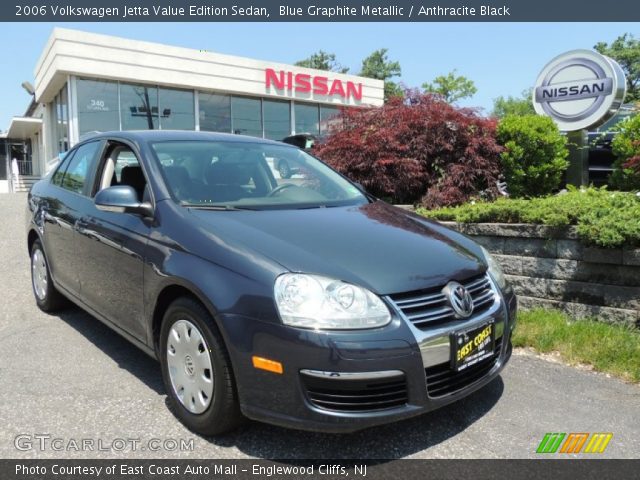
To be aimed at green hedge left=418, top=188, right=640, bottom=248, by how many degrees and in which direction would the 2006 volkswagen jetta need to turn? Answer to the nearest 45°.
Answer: approximately 90° to its left

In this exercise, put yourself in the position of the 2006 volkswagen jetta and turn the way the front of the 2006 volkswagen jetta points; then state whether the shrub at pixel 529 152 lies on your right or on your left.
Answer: on your left

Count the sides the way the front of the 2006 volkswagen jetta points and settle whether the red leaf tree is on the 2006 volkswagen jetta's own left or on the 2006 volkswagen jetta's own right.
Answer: on the 2006 volkswagen jetta's own left

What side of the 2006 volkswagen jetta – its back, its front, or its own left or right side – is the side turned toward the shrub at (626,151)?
left

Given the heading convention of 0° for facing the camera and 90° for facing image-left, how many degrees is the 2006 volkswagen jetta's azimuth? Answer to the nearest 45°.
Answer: approximately 315°

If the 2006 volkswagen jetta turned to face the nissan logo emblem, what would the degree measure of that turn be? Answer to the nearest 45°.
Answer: approximately 90° to its left

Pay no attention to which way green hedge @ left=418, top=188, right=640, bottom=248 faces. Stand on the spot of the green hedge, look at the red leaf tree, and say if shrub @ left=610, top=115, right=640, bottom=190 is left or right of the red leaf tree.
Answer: right

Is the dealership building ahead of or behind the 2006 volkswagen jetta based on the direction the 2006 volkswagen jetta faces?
behind
